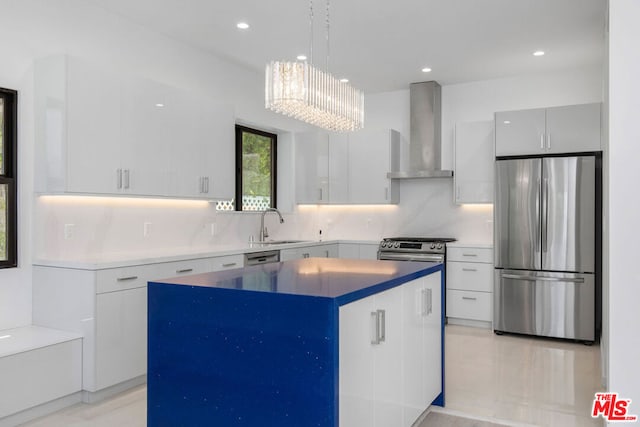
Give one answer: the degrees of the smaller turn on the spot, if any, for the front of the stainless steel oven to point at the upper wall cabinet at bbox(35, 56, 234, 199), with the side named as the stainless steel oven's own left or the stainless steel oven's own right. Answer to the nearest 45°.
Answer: approximately 45° to the stainless steel oven's own right

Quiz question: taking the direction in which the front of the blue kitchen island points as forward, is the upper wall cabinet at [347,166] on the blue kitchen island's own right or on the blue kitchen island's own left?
on the blue kitchen island's own left

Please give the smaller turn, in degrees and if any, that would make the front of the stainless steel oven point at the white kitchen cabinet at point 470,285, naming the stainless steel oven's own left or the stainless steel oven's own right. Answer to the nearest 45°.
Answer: approximately 90° to the stainless steel oven's own left

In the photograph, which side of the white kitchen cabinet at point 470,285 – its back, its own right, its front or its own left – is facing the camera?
front

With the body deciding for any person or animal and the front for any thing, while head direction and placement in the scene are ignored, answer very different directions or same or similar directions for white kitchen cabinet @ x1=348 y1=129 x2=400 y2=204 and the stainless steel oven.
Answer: same or similar directions

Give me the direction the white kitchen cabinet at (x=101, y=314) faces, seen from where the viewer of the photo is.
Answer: facing the viewer and to the right of the viewer

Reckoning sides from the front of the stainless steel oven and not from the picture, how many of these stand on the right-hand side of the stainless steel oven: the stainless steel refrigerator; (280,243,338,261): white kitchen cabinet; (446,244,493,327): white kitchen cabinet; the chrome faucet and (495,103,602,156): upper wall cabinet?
2

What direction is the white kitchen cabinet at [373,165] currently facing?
toward the camera

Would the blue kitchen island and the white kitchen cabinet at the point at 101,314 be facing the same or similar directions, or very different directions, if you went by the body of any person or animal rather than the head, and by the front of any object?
same or similar directions

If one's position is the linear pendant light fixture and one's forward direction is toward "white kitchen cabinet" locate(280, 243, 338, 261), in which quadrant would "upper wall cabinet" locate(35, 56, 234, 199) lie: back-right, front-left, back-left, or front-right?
front-left

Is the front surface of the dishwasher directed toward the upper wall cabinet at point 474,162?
no

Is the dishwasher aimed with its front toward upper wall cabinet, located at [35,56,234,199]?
no

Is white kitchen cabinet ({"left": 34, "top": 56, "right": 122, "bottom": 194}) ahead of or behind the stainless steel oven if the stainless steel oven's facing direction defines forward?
ahead

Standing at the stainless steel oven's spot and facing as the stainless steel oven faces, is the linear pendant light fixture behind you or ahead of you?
ahead

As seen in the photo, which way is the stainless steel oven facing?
toward the camera

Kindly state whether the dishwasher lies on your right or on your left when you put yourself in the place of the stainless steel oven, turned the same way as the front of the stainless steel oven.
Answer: on your right

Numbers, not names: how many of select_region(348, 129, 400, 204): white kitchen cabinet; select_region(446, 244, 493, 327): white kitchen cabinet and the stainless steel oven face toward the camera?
3

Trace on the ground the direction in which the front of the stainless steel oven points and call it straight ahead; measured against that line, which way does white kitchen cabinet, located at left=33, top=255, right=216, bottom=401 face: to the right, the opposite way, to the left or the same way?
to the left

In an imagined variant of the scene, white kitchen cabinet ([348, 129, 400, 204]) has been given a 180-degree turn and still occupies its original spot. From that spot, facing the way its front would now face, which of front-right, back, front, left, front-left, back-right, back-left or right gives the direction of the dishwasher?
back-left

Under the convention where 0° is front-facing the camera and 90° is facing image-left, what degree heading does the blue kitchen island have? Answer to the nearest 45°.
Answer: approximately 315°

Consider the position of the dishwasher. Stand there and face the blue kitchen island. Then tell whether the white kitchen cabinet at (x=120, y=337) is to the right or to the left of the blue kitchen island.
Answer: right

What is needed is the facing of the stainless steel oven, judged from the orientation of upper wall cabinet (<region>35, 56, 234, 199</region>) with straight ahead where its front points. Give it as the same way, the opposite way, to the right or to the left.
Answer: to the right
